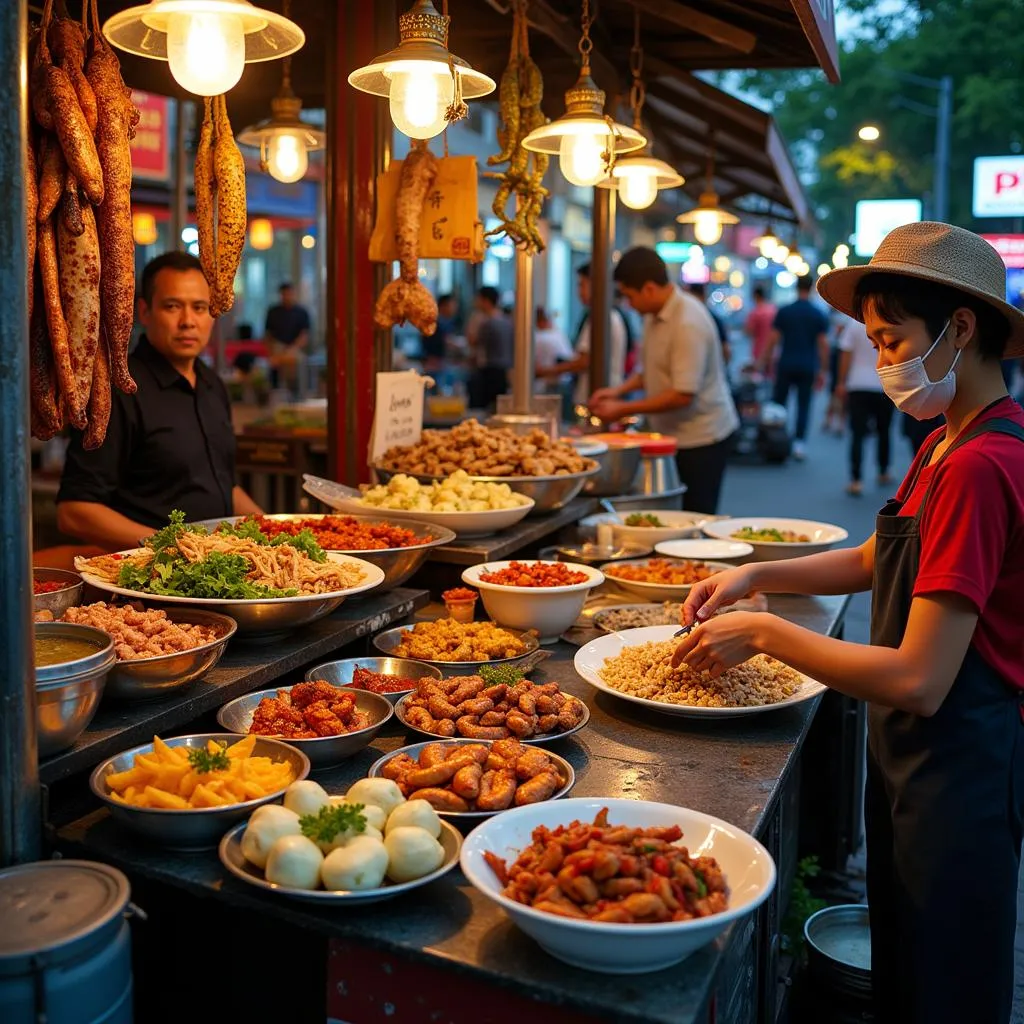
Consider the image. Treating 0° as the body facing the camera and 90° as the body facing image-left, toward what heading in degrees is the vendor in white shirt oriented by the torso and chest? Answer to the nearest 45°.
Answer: approximately 90°

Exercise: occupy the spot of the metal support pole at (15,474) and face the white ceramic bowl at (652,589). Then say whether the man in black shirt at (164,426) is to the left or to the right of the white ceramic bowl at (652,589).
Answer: left

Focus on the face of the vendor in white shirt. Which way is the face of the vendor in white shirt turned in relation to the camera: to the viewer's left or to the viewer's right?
to the viewer's left

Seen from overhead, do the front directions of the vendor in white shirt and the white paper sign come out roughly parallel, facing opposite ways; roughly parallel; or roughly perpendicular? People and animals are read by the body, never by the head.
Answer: roughly perpendicular

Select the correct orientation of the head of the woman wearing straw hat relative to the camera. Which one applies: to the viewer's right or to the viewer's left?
to the viewer's left

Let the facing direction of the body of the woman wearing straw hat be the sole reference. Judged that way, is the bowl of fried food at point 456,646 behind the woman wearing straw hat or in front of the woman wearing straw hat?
in front

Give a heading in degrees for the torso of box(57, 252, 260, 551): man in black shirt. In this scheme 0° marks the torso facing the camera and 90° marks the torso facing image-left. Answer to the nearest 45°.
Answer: approximately 315°
